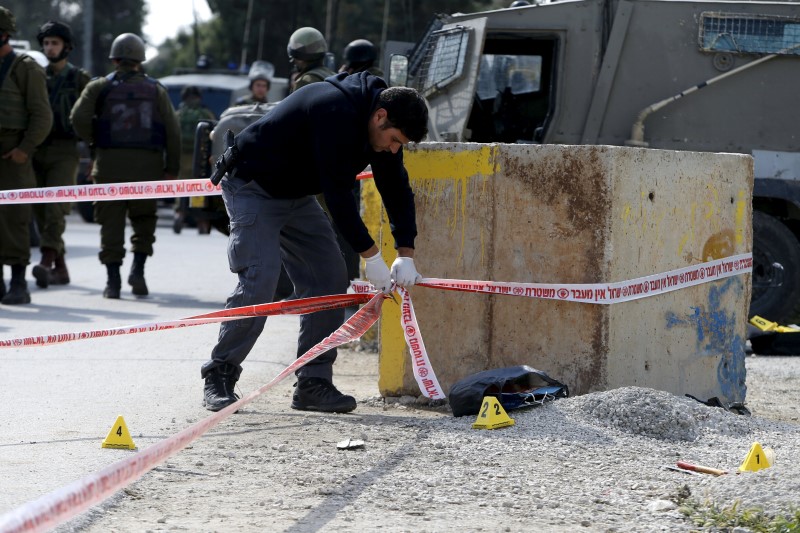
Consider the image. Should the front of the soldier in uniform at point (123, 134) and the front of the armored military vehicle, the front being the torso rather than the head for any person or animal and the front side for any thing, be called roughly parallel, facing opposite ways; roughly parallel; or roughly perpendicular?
roughly perpendicular

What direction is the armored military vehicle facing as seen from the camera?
to the viewer's left

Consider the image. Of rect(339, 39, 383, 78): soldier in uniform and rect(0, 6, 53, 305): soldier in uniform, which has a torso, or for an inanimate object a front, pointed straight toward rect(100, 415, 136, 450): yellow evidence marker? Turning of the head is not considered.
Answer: rect(0, 6, 53, 305): soldier in uniform

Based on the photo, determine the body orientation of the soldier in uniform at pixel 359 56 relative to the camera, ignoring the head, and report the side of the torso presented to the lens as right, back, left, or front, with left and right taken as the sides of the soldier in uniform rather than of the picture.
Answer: back

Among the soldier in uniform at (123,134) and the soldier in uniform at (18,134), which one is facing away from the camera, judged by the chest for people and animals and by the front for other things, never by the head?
the soldier in uniform at (123,134)

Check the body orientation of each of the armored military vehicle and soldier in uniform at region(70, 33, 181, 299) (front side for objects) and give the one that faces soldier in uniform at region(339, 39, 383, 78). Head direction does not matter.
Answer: the armored military vehicle

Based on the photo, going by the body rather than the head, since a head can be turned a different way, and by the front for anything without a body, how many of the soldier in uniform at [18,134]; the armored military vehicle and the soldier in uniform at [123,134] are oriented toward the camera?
1

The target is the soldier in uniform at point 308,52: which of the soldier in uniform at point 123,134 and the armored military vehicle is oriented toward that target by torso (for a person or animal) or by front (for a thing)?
the armored military vehicle

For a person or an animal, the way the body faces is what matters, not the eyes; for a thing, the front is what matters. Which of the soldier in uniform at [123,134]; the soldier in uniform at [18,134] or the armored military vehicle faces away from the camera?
the soldier in uniform at [123,134]

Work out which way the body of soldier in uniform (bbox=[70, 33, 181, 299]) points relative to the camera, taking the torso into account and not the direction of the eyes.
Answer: away from the camera

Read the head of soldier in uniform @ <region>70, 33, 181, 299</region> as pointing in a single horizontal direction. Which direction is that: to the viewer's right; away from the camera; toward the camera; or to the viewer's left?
away from the camera

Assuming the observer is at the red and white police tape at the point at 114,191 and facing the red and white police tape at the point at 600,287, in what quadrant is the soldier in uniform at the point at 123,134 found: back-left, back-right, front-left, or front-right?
back-left

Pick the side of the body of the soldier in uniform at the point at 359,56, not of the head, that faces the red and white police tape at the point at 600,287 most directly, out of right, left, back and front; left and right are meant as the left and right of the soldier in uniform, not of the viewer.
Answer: back

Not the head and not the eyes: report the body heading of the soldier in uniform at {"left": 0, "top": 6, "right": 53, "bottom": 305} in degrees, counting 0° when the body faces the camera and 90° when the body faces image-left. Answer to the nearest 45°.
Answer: approximately 0°

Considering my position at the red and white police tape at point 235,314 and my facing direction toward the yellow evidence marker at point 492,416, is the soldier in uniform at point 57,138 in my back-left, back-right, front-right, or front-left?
back-left

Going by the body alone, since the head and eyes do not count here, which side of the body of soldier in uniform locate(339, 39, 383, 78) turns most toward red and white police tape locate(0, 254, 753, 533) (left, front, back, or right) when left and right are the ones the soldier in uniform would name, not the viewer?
back
